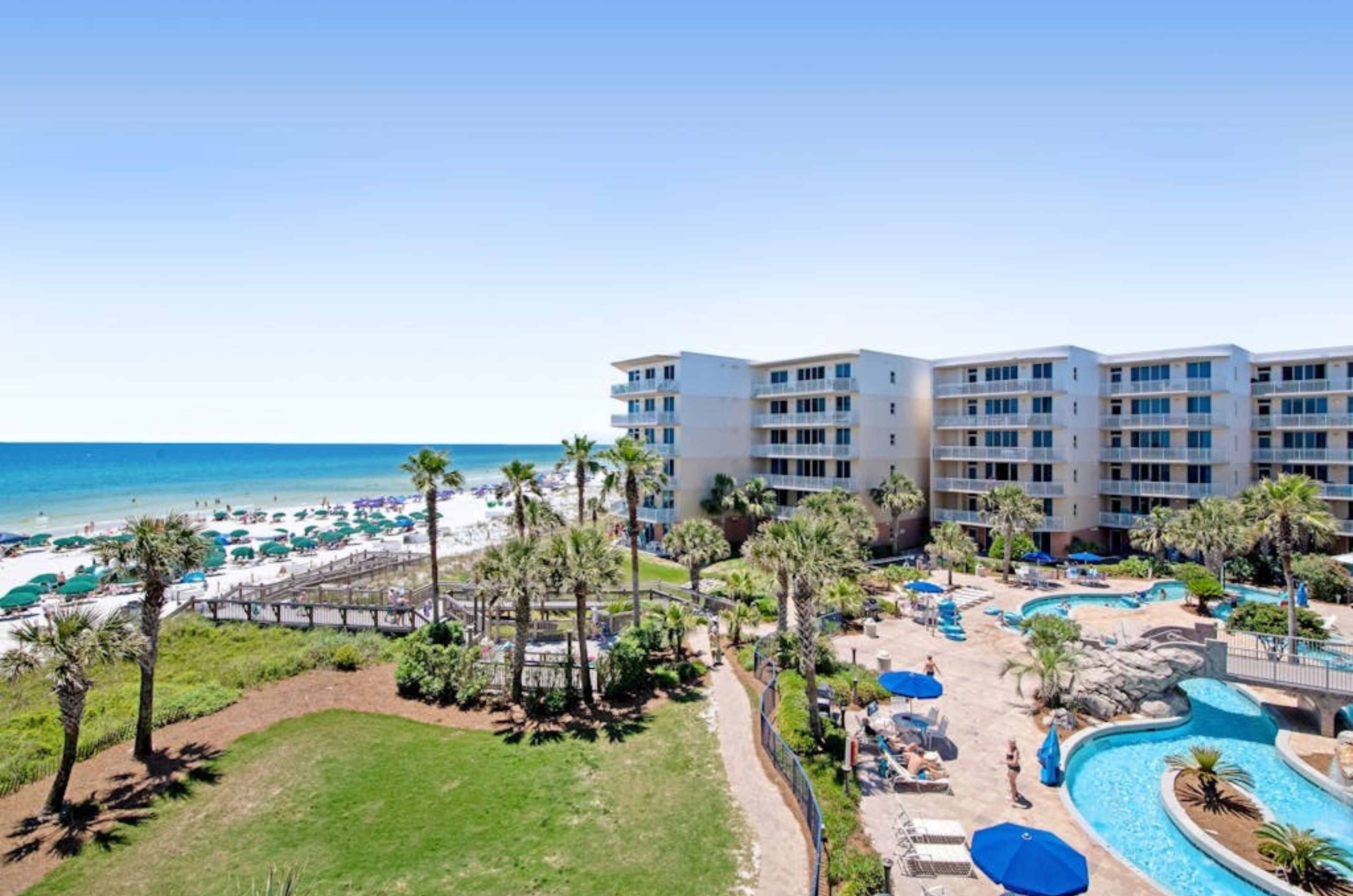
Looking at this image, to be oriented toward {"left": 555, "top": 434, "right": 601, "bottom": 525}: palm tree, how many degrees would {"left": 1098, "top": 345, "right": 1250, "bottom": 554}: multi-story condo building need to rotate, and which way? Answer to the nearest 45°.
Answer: approximately 45° to its right

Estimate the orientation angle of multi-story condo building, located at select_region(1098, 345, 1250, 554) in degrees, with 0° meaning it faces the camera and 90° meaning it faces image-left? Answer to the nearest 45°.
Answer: approximately 0°

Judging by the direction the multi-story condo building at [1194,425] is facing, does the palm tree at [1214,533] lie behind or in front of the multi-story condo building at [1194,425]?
in front

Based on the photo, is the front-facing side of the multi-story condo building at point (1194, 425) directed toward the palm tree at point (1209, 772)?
yes

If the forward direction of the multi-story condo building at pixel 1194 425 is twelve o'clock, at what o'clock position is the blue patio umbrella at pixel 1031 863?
The blue patio umbrella is roughly at 12 o'clock from the multi-story condo building.

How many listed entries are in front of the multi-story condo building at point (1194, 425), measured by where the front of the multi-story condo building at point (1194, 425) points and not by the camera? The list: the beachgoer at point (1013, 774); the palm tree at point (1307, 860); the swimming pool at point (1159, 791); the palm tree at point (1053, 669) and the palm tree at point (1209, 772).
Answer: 5

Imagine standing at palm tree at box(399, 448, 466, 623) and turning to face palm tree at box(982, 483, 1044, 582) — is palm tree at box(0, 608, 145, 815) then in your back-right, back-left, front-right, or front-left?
back-right

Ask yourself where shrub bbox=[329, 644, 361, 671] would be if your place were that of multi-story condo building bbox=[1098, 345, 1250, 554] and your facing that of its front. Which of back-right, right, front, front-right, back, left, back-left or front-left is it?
front-right

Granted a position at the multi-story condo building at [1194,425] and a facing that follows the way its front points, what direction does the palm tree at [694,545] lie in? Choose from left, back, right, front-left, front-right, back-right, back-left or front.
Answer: front-right

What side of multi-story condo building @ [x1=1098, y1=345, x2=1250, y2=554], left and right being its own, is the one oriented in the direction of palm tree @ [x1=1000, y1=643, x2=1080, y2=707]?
front

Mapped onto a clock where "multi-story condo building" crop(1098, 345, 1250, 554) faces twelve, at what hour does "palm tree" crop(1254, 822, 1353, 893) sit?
The palm tree is roughly at 12 o'clock from the multi-story condo building.
